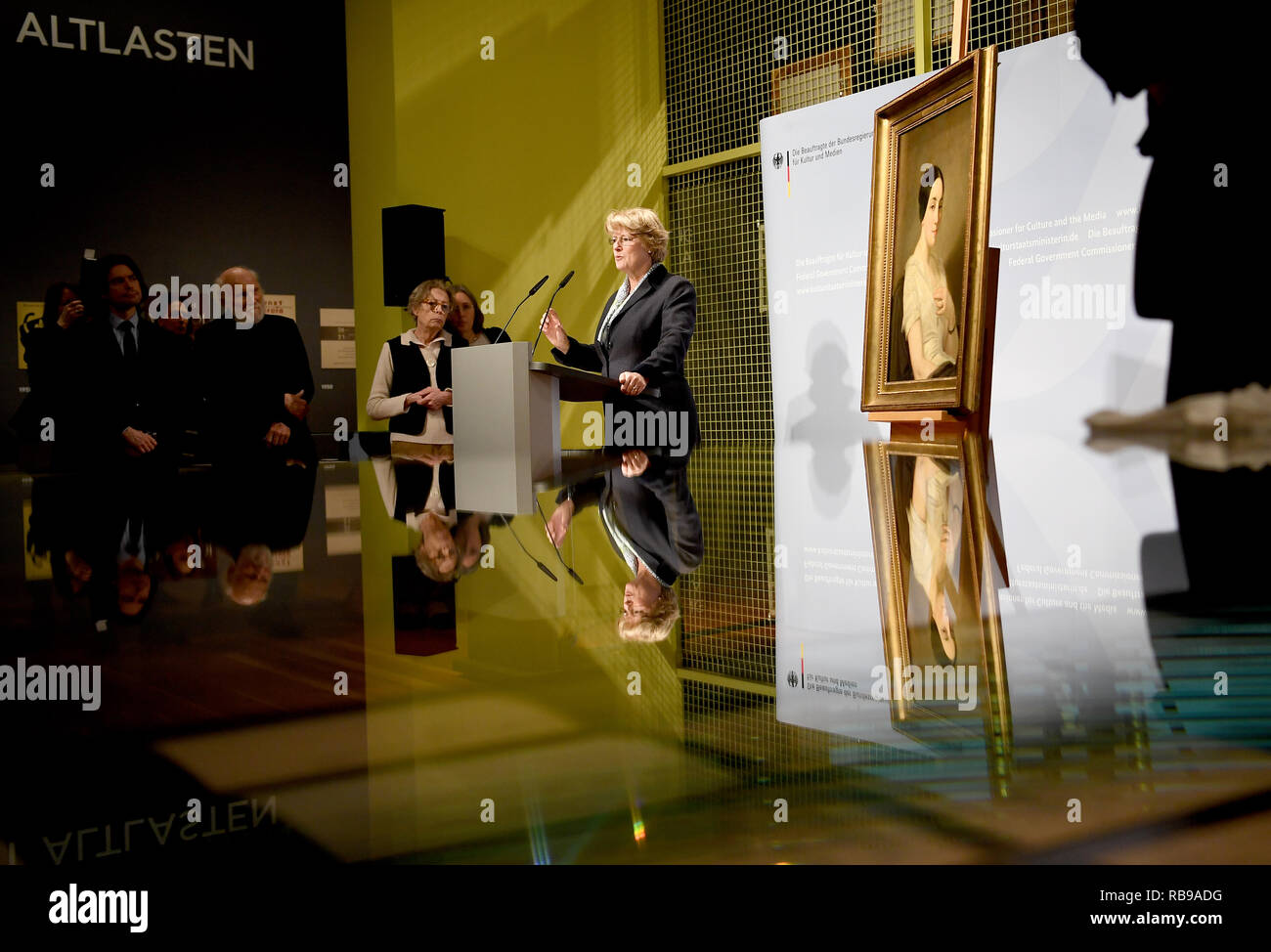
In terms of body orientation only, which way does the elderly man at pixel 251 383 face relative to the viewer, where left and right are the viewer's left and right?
facing the viewer and to the right of the viewer

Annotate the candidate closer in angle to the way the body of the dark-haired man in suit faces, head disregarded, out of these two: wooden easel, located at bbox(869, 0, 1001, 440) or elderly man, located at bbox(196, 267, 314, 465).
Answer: the wooden easel

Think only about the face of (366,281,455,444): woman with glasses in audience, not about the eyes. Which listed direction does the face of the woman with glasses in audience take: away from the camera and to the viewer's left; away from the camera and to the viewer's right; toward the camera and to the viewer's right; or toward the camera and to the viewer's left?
toward the camera and to the viewer's right

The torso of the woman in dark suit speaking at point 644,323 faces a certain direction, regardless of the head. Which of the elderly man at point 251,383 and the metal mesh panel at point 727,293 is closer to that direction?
the elderly man

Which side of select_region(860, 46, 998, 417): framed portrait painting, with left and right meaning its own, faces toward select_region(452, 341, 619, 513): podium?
front

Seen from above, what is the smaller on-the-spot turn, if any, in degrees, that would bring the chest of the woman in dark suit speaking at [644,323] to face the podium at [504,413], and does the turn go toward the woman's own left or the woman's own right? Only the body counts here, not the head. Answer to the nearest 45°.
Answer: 0° — they already face it

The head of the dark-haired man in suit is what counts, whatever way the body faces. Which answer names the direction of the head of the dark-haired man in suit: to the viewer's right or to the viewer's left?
to the viewer's right

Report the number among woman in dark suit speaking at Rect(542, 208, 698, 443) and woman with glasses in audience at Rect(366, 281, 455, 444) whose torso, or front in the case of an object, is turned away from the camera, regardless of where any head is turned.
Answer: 0

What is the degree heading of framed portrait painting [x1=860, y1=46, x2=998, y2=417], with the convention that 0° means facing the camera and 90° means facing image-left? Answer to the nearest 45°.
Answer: approximately 45°

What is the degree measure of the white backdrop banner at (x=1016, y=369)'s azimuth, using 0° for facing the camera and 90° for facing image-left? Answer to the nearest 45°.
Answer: approximately 45°
